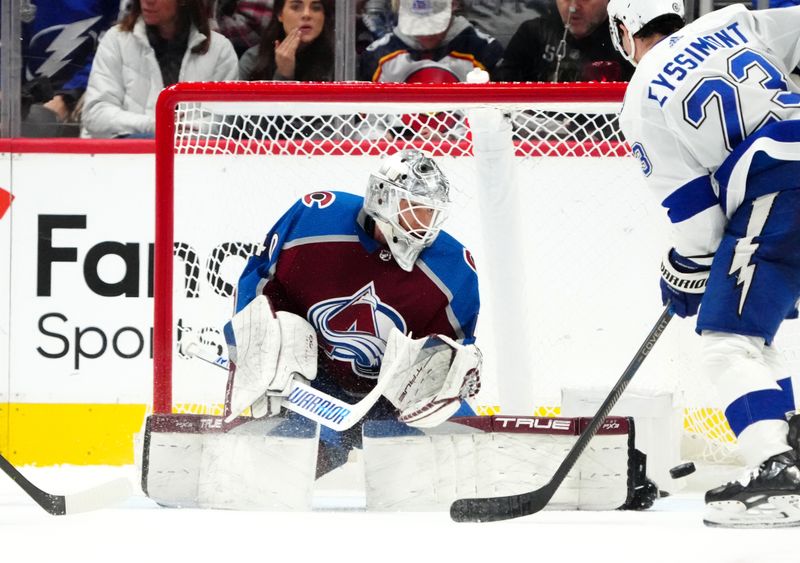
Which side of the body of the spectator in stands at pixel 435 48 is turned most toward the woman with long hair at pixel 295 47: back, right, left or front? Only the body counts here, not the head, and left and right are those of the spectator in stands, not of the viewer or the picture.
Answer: right

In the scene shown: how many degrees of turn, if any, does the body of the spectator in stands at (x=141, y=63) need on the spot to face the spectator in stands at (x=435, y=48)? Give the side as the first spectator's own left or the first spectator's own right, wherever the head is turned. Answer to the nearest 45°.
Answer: approximately 90° to the first spectator's own left

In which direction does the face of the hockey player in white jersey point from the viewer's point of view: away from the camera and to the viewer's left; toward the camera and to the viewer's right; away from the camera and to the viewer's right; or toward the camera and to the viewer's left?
away from the camera and to the viewer's left

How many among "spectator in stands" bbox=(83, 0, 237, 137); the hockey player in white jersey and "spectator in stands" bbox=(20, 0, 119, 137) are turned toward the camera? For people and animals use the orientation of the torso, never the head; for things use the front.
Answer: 2

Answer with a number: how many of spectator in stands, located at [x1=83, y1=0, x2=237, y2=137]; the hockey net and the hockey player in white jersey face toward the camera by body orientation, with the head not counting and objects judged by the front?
2

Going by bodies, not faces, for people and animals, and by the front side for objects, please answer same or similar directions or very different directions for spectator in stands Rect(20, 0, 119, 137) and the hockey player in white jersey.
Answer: very different directions
